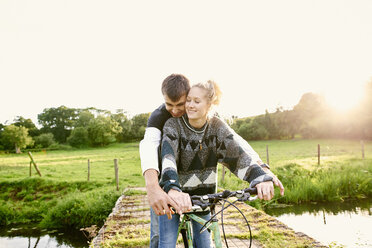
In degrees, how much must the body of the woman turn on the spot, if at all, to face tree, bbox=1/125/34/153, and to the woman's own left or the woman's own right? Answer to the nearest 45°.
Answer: approximately 135° to the woman's own right

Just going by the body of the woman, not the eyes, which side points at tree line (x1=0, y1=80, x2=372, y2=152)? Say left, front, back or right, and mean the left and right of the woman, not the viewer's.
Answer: back

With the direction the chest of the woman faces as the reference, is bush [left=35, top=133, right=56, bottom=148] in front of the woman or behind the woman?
behind

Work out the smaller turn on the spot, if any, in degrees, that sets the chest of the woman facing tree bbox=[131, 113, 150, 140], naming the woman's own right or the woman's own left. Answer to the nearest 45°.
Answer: approximately 180°

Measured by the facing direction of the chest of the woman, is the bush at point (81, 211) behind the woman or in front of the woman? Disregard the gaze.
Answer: behind

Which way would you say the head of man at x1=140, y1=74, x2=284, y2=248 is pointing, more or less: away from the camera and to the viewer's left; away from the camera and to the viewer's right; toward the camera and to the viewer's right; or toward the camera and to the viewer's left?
toward the camera and to the viewer's right

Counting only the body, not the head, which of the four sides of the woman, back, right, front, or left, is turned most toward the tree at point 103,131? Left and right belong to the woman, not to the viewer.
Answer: back

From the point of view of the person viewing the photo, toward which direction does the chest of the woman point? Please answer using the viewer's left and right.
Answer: facing the viewer
